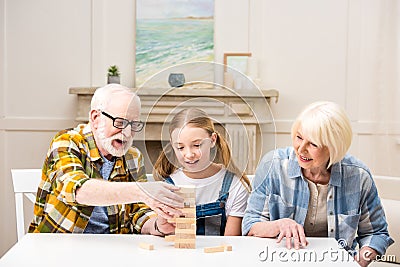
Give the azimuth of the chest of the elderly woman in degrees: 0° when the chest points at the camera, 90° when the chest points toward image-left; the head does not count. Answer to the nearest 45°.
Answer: approximately 0°

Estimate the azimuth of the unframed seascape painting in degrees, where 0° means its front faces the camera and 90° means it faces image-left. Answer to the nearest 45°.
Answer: approximately 0°

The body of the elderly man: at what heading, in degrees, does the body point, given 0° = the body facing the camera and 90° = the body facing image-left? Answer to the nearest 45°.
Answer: approximately 315°

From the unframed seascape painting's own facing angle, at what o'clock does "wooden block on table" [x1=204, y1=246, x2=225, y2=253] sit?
The wooden block on table is roughly at 12 o'clock from the unframed seascape painting.

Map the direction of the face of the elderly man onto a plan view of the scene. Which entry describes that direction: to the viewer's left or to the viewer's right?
to the viewer's right
